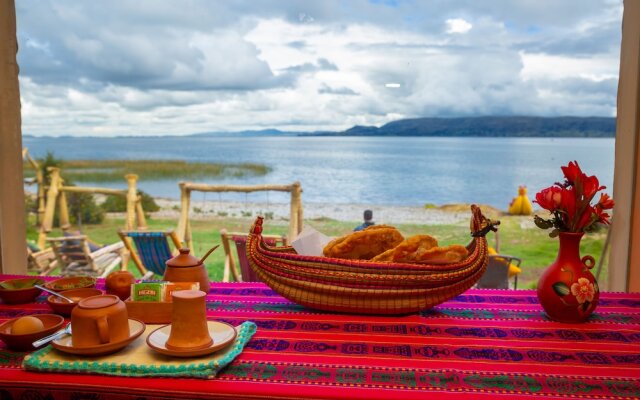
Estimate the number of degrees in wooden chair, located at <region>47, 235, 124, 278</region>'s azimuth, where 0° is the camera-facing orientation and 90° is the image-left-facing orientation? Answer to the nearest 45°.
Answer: approximately 225°

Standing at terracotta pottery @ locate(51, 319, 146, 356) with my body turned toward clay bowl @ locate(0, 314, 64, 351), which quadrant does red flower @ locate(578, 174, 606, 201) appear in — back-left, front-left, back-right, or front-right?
back-right

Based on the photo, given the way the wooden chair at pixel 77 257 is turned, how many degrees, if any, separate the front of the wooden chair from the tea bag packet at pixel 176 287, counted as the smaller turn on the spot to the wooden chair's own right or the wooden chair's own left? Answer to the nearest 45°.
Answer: approximately 135° to the wooden chair's own right

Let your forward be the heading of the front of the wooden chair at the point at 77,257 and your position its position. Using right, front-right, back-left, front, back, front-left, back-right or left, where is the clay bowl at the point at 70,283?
back-right

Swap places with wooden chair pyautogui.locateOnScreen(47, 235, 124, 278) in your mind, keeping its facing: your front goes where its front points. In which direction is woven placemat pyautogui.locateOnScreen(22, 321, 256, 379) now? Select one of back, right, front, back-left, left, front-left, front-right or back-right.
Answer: back-right

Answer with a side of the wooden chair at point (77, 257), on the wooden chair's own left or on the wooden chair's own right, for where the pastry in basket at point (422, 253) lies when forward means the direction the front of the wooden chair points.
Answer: on the wooden chair's own right

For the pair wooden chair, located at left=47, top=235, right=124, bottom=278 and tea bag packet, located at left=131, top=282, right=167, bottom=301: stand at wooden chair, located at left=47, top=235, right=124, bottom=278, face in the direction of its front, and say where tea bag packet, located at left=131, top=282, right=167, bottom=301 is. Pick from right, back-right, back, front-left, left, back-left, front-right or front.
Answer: back-right

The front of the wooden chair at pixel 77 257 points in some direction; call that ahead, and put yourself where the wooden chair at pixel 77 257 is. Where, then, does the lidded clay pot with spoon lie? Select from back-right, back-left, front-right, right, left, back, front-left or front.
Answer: back-right

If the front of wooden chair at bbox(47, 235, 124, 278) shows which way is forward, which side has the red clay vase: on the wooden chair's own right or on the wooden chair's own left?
on the wooden chair's own right

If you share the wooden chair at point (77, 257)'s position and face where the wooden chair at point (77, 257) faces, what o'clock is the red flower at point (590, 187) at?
The red flower is roughly at 4 o'clock from the wooden chair.

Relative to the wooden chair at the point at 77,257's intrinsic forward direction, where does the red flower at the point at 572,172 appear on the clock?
The red flower is roughly at 4 o'clock from the wooden chair.

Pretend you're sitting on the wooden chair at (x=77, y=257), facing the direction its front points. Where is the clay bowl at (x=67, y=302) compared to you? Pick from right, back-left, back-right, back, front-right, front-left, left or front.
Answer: back-right

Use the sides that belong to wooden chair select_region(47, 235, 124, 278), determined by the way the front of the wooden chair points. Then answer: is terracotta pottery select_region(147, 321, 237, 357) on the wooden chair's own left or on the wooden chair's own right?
on the wooden chair's own right
